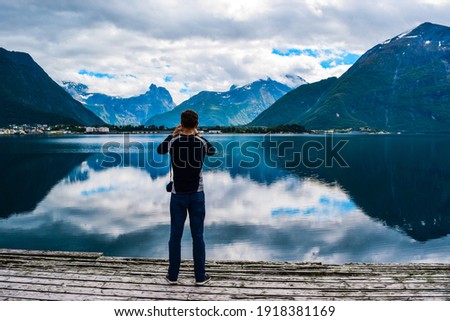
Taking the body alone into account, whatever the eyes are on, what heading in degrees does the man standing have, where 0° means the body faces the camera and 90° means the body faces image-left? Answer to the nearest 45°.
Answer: approximately 180°

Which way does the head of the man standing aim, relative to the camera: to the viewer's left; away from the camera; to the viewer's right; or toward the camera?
away from the camera
